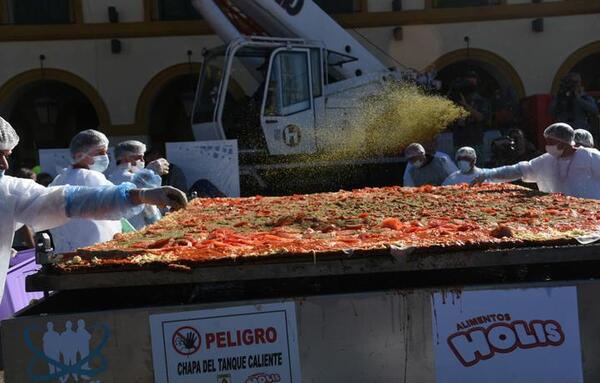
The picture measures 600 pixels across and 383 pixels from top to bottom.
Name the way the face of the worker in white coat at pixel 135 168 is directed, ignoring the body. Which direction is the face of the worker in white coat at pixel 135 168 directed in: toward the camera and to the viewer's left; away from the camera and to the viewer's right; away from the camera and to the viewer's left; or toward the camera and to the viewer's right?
toward the camera and to the viewer's right

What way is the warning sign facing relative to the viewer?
toward the camera

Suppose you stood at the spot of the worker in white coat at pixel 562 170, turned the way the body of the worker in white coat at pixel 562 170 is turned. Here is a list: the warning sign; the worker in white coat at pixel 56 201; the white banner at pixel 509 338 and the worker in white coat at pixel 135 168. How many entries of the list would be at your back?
0

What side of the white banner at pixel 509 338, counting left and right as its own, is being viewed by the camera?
front

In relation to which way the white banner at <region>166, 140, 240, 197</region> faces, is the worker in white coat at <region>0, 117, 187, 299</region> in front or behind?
in front

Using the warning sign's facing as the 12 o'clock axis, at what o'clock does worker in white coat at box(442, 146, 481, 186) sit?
The worker in white coat is roughly at 7 o'clock from the warning sign.

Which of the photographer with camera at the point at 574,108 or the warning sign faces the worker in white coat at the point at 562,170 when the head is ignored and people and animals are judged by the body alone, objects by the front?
the photographer with camera

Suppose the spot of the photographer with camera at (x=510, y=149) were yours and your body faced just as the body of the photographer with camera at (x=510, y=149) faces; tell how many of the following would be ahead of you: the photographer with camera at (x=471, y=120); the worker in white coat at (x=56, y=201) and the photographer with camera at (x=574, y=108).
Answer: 1

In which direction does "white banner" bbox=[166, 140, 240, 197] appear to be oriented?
toward the camera

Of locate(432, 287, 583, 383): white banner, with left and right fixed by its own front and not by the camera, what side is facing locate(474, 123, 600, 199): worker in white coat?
back

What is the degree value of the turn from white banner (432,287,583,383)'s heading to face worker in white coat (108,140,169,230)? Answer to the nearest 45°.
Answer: approximately 135° to its right

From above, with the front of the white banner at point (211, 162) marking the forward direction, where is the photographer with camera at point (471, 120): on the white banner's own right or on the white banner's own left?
on the white banner's own left

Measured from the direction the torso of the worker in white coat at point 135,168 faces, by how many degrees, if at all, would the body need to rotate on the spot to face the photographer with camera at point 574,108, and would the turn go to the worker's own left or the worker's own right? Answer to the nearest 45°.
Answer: approximately 90° to the worker's own left

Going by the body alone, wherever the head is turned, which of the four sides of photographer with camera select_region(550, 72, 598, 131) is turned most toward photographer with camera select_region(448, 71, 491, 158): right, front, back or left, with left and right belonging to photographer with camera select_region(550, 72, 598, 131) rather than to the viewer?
right

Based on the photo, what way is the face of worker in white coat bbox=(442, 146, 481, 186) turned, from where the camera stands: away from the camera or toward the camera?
toward the camera

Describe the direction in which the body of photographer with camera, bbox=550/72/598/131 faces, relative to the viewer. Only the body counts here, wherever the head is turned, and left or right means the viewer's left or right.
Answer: facing the viewer

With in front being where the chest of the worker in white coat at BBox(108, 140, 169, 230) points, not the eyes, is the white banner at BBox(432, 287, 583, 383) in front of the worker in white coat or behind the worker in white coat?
in front

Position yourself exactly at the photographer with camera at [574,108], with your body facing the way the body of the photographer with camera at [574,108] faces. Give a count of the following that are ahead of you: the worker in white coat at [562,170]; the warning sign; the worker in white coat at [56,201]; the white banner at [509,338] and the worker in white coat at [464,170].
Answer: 5

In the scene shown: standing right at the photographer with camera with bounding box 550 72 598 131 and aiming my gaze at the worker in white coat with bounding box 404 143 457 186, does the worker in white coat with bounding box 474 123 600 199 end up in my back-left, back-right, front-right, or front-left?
front-left

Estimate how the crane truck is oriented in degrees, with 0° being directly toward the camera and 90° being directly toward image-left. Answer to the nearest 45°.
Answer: approximately 45°
